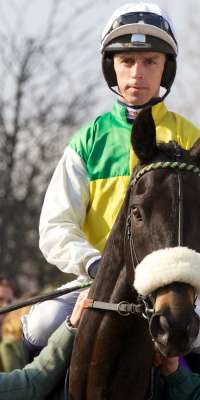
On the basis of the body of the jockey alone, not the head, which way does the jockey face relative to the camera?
toward the camera
